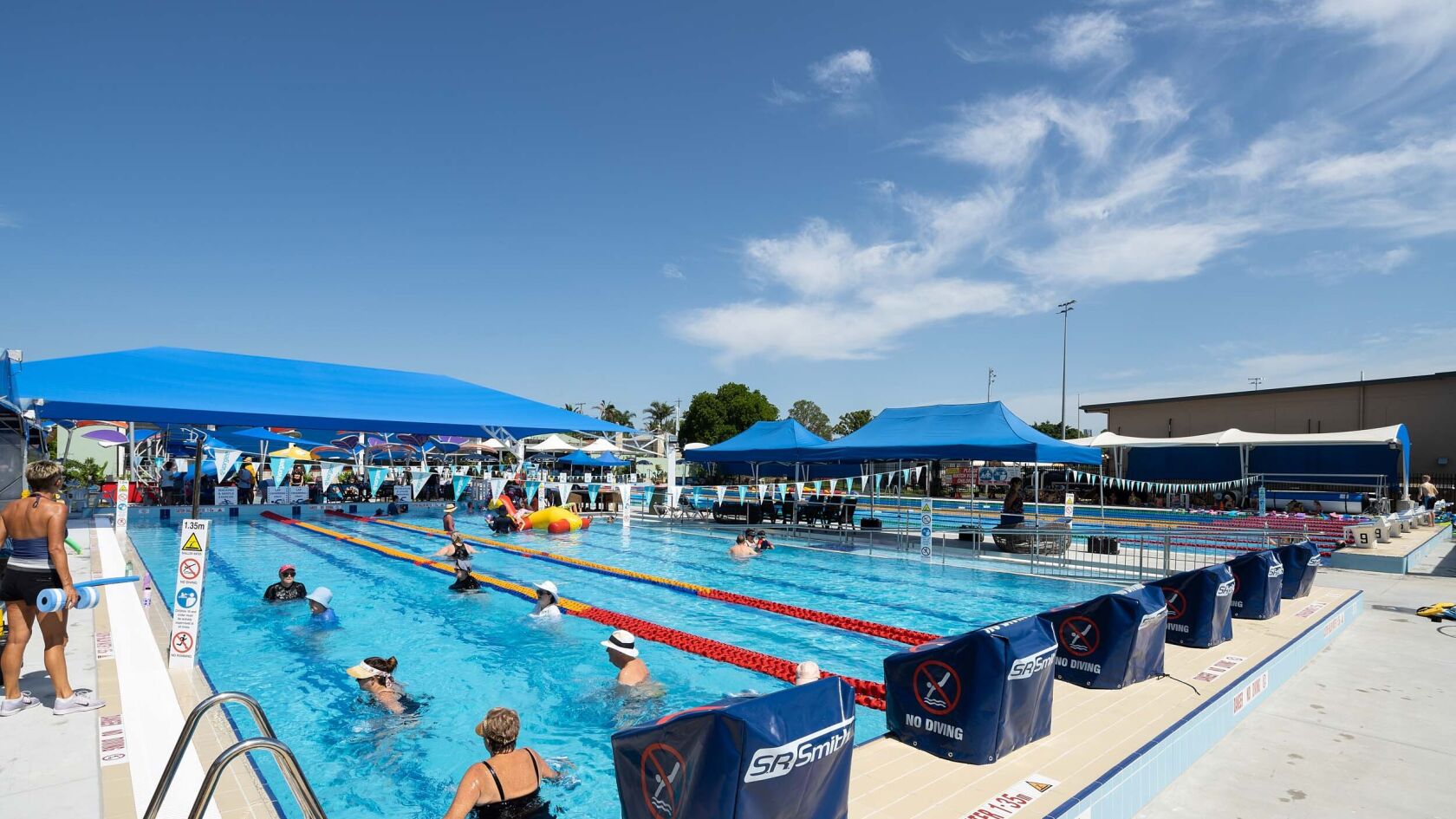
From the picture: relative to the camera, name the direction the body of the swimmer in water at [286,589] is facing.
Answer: toward the camera

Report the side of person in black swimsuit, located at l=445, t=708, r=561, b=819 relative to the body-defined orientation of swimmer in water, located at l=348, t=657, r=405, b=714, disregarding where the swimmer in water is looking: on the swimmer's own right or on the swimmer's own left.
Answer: on the swimmer's own left

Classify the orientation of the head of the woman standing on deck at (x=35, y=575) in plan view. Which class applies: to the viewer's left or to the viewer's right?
to the viewer's right

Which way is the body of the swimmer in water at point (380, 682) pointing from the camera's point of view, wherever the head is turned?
to the viewer's left

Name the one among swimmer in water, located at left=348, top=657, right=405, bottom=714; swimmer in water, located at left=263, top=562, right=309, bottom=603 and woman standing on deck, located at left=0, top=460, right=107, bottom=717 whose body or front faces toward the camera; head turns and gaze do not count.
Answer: swimmer in water, located at left=263, top=562, right=309, bottom=603

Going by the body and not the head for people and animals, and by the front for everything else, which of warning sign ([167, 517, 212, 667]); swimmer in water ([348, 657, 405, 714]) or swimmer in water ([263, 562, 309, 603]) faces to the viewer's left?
swimmer in water ([348, 657, 405, 714])

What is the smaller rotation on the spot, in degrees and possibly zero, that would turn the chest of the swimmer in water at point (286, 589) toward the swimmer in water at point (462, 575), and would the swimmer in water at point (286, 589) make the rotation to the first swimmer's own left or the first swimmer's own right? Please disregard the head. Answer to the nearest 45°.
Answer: approximately 90° to the first swimmer's own left

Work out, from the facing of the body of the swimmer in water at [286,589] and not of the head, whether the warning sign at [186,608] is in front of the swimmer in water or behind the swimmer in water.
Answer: in front

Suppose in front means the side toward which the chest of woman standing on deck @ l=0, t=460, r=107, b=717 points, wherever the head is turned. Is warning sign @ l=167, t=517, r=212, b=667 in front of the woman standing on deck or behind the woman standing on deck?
in front

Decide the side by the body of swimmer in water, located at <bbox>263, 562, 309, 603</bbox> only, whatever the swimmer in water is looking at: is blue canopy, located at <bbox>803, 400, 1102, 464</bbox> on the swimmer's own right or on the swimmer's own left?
on the swimmer's own left

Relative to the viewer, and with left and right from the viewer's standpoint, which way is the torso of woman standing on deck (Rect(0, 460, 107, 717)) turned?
facing away from the viewer and to the right of the viewer

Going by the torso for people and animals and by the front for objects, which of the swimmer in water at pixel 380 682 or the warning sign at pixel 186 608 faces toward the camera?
the warning sign

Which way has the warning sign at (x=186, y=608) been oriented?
toward the camera

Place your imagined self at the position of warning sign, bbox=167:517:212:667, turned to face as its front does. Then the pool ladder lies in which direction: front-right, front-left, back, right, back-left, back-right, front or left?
front

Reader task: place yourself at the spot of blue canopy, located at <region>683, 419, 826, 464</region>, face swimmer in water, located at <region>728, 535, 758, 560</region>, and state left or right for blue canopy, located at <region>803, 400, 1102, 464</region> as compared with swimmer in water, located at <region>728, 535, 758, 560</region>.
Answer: left
